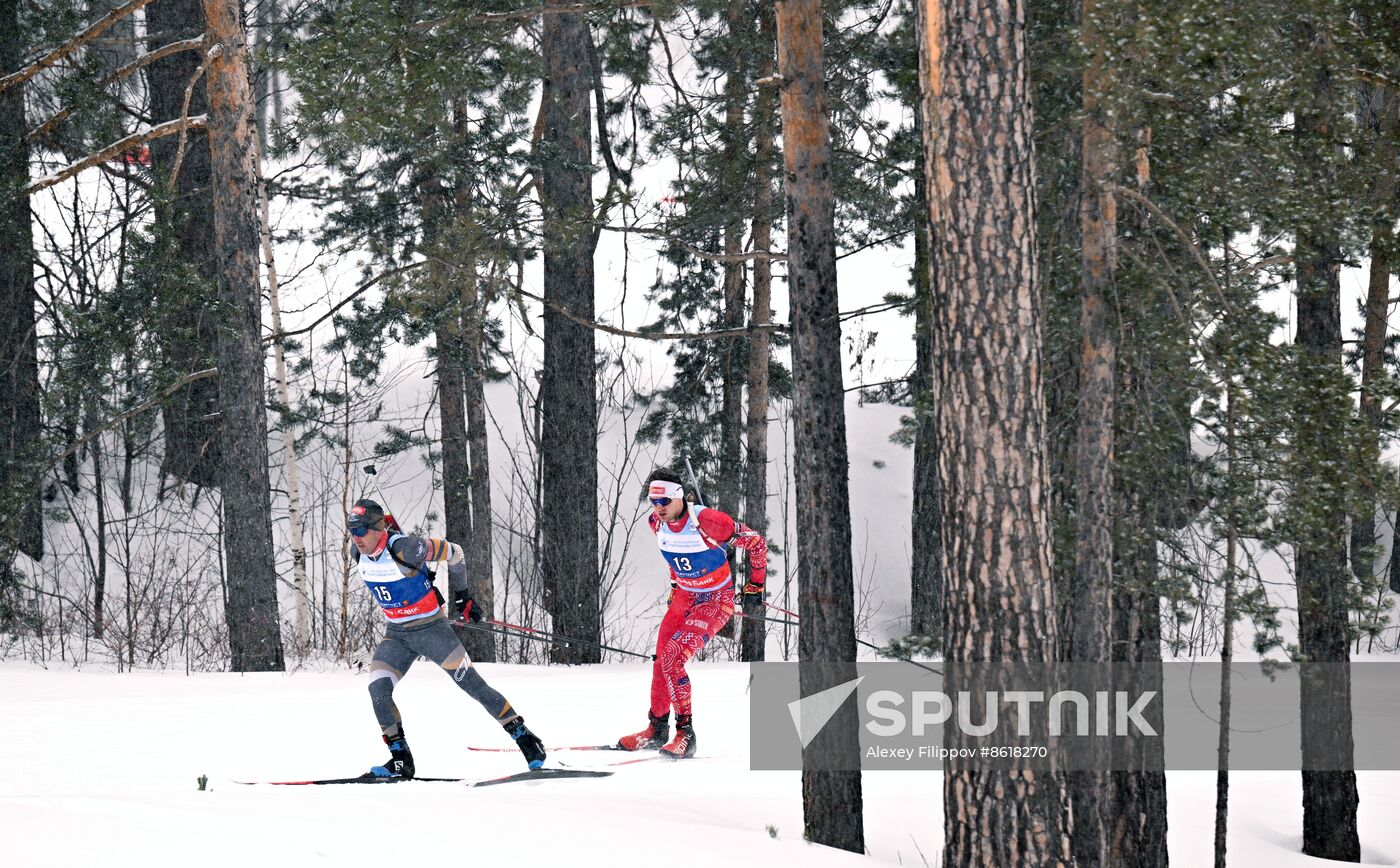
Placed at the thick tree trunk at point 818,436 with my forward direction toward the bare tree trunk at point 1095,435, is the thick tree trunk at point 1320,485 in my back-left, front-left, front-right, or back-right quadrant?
front-left

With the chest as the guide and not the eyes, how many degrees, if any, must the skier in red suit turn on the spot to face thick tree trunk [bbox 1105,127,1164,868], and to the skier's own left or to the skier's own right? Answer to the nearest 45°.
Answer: approximately 90° to the skier's own left

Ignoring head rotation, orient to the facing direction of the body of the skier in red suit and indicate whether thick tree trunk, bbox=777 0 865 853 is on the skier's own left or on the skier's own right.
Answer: on the skier's own left

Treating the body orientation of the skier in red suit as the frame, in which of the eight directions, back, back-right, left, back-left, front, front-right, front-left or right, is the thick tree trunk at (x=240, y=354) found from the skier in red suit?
right

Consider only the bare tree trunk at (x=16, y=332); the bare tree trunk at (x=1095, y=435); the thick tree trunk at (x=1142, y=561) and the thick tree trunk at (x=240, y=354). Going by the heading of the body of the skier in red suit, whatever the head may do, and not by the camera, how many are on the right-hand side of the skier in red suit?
2

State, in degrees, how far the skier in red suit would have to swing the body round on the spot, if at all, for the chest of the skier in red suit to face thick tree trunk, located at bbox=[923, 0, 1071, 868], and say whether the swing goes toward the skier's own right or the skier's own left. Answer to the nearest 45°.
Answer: approximately 45° to the skier's own left

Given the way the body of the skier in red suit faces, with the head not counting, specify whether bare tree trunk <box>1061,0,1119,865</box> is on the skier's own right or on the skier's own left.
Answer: on the skier's own left

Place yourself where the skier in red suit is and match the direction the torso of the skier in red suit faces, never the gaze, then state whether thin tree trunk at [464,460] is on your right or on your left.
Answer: on your right

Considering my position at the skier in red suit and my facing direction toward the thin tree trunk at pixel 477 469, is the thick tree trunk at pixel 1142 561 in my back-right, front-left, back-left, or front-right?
back-right

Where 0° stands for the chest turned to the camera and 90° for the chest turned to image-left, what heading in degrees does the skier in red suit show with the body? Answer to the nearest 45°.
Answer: approximately 45°

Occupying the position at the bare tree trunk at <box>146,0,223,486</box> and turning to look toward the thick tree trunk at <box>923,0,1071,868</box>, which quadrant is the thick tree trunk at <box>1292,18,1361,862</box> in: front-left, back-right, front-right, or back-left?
front-left
